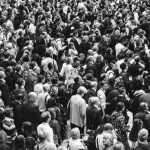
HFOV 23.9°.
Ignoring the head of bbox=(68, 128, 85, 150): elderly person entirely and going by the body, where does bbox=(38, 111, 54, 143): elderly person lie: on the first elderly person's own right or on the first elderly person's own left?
on the first elderly person's own left

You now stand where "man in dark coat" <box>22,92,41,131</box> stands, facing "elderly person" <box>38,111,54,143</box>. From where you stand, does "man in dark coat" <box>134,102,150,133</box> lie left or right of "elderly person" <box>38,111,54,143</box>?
left

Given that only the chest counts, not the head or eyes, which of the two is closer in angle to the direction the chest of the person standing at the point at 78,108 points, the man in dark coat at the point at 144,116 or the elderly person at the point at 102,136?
the man in dark coat

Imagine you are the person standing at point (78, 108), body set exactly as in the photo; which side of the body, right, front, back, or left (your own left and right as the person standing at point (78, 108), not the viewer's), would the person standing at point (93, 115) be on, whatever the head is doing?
right

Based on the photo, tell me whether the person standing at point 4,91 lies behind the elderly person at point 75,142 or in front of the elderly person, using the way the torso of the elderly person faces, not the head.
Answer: in front

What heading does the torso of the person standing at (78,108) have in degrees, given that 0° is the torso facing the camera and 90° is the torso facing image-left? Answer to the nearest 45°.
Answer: approximately 225°

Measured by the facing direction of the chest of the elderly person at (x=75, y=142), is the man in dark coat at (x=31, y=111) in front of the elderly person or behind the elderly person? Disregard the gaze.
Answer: in front

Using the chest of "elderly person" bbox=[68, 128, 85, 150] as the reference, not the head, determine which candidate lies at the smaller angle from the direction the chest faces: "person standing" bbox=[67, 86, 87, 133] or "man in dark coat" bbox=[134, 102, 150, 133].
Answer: the person standing

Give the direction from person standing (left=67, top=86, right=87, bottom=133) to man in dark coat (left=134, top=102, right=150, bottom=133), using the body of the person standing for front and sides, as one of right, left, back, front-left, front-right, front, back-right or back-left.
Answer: right

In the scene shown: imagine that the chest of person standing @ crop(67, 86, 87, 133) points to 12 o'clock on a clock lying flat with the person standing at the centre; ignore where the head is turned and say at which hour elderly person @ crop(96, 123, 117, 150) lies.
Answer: The elderly person is roughly at 4 o'clock from the person standing.

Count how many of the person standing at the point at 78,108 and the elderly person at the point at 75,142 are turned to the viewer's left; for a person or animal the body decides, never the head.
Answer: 0

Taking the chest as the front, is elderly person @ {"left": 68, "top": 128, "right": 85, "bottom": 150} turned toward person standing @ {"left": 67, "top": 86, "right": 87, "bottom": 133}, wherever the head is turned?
yes

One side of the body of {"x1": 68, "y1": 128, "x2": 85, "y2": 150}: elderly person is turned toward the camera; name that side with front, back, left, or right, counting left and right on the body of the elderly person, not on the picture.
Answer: back

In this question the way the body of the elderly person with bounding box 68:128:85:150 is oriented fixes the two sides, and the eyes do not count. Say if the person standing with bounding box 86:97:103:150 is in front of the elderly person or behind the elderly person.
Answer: in front
